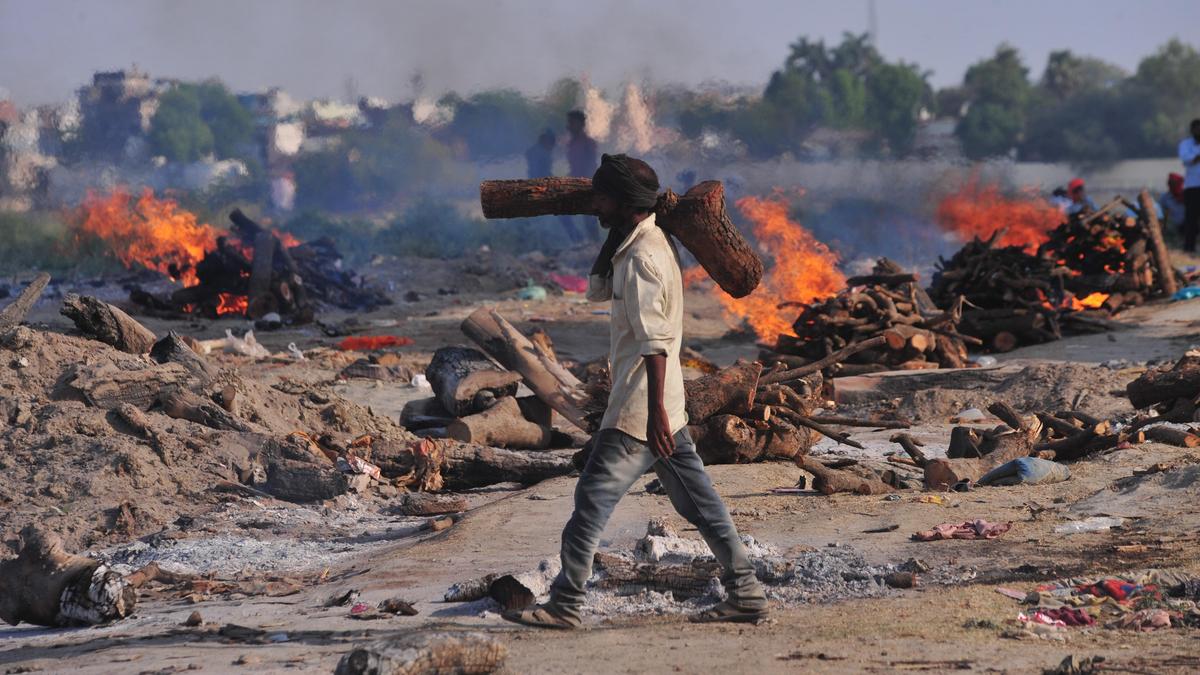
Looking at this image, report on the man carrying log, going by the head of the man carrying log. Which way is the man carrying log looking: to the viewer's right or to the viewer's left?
to the viewer's left

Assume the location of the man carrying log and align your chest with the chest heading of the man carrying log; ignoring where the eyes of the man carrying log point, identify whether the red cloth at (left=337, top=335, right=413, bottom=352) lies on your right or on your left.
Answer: on your right

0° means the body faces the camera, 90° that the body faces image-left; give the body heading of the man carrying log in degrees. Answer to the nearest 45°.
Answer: approximately 90°

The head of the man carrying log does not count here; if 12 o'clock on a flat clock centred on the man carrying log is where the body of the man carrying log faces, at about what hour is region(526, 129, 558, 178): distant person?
The distant person is roughly at 3 o'clock from the man carrying log.

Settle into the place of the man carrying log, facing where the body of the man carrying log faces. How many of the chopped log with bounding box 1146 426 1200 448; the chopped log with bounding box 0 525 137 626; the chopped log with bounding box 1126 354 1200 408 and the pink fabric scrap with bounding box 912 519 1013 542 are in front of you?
1

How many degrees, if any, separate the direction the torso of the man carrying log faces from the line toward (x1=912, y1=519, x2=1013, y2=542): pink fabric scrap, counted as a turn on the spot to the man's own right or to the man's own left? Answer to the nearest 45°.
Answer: approximately 135° to the man's own right

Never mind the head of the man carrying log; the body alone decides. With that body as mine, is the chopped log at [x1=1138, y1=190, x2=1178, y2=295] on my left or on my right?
on my right

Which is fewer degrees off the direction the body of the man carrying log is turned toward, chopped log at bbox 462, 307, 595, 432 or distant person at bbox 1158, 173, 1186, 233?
the chopped log

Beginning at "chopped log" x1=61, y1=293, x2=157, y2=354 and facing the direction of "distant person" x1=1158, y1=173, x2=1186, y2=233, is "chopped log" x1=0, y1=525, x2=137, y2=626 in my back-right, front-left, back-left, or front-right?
back-right

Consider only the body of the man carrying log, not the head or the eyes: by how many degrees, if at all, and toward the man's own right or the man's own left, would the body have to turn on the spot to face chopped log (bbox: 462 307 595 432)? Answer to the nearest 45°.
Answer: approximately 90° to the man's own right

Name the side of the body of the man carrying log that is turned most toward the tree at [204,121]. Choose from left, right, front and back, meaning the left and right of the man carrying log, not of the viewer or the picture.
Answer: right

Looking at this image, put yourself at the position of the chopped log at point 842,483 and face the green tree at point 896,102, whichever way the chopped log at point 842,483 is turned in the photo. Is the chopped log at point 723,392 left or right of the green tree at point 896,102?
left
